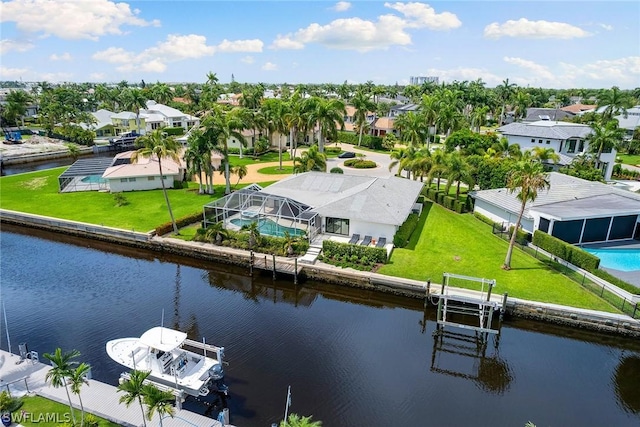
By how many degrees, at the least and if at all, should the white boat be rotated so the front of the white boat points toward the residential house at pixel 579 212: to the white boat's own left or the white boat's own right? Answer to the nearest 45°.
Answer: approximately 135° to the white boat's own right

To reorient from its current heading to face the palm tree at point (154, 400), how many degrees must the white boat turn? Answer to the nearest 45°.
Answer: approximately 135° to its left

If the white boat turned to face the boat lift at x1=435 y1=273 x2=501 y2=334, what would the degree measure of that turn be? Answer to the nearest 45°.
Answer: approximately 135° to its right

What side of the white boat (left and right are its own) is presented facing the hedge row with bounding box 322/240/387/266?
right

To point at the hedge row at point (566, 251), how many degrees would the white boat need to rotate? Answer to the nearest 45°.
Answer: approximately 135° to its right

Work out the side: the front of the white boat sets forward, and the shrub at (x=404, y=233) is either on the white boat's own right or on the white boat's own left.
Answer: on the white boat's own right

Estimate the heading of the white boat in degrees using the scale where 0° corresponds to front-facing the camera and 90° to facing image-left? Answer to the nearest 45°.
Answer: approximately 135°

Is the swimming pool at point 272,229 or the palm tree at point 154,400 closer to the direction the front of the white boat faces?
the swimming pool

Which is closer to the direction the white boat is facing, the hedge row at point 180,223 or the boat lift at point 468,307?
the hedge row

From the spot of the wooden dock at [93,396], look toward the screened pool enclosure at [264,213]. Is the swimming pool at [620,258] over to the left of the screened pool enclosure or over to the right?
right

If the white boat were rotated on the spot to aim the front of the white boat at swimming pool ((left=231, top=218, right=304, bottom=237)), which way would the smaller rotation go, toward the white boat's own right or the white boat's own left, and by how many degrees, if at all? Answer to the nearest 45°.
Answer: approximately 90° to the white boat's own right

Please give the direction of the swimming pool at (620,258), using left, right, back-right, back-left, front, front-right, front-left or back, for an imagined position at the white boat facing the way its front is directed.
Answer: back-right

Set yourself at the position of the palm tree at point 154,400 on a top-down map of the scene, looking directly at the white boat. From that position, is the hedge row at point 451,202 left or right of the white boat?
right
